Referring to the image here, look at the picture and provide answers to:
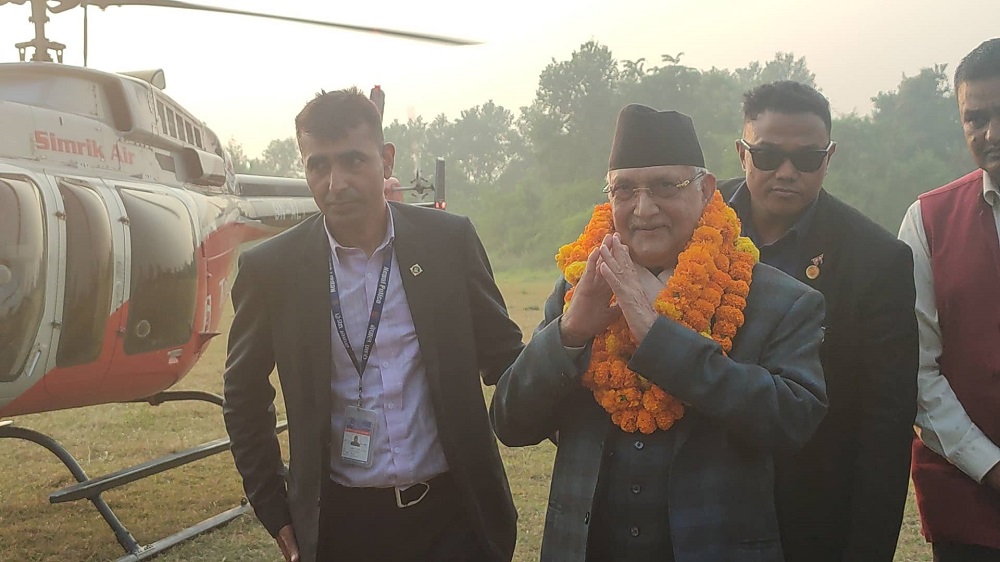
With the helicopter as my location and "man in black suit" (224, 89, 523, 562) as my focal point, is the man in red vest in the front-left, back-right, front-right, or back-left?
front-left

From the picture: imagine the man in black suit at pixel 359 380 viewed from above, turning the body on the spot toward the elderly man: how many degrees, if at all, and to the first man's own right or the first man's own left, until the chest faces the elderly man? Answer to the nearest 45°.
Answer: approximately 45° to the first man's own left

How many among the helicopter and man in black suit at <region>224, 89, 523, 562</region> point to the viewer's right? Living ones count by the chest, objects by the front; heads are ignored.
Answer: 0

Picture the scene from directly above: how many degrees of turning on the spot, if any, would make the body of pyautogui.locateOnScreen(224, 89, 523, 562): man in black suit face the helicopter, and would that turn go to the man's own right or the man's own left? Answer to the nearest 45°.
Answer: approximately 135° to the man's own right

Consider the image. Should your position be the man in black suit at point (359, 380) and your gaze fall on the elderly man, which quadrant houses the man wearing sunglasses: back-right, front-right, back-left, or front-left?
front-left

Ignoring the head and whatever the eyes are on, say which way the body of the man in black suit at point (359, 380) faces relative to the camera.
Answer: toward the camera

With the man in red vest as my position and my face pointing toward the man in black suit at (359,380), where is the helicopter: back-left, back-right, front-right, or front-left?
front-right

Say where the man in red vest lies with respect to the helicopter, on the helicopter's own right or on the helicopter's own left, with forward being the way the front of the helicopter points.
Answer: on the helicopter's own left

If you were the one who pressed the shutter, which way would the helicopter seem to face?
facing the viewer and to the left of the viewer
